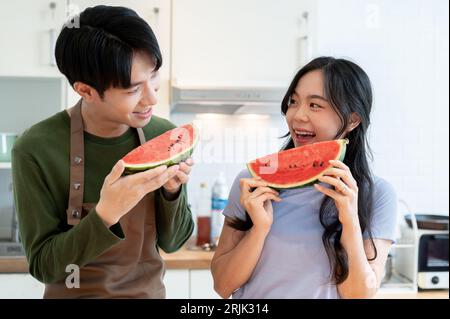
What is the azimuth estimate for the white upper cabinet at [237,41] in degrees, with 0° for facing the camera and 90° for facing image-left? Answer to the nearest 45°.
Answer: approximately 0°

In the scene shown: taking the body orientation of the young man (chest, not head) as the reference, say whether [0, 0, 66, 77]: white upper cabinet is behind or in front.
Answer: behind

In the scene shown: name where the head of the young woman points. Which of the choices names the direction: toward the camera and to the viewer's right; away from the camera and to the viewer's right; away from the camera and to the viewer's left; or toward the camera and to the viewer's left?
toward the camera and to the viewer's left
